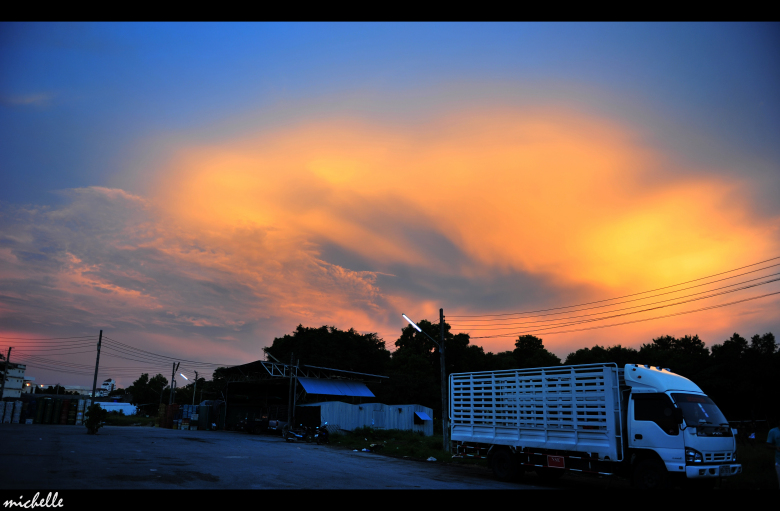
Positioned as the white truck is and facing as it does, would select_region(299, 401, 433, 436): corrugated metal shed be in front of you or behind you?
behind

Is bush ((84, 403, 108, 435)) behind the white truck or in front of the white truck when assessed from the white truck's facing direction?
behind

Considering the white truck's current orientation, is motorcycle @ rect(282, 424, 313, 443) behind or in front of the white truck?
behind

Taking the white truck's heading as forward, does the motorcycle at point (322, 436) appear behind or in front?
behind

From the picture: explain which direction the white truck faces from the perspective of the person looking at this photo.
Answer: facing the viewer and to the right of the viewer

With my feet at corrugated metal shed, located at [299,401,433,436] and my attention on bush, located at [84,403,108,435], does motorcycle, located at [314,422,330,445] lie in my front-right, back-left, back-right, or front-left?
front-left
